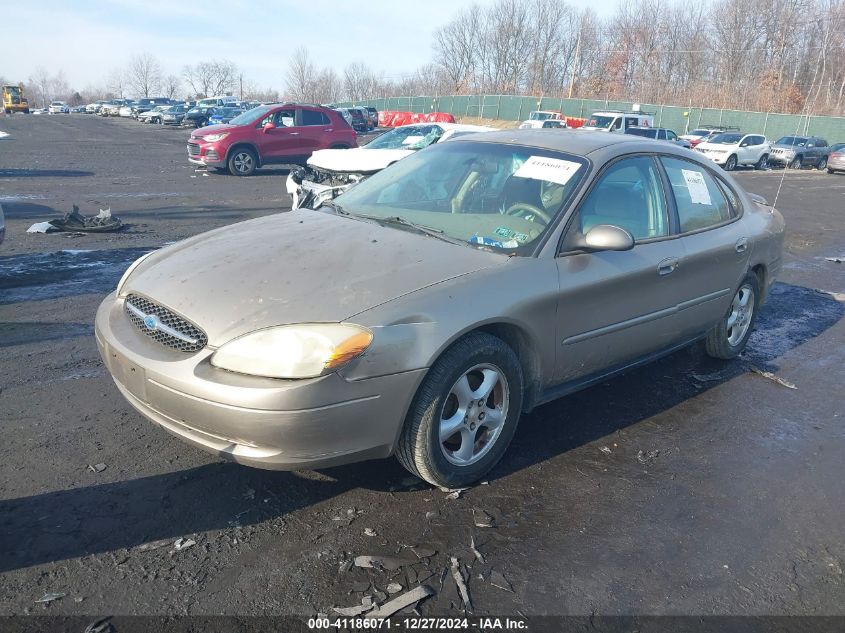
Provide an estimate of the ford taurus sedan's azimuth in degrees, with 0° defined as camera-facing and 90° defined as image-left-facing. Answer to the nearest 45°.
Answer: approximately 45°

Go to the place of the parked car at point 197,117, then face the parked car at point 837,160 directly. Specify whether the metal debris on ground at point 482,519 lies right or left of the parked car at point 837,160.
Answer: right

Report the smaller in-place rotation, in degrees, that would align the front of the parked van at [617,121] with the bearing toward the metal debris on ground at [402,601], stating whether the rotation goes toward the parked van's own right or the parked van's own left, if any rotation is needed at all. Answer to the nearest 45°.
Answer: approximately 45° to the parked van's own left

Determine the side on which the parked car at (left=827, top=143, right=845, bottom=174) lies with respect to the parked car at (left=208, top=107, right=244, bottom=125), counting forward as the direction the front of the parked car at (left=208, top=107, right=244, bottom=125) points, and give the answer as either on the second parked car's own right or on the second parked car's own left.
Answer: on the second parked car's own left

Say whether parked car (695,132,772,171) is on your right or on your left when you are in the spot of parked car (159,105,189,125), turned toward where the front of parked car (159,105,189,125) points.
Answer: on your left

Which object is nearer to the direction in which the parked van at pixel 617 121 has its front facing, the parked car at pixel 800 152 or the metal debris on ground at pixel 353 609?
the metal debris on ground

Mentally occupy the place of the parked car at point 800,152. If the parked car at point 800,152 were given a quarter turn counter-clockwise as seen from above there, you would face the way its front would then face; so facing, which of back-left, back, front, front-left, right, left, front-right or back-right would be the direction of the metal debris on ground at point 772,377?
front-right

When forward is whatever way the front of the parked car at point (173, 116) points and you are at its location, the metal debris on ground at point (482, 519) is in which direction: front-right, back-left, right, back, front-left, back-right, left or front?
front-left

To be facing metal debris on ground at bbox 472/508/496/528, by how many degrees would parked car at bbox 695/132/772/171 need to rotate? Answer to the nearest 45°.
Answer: approximately 45° to its left

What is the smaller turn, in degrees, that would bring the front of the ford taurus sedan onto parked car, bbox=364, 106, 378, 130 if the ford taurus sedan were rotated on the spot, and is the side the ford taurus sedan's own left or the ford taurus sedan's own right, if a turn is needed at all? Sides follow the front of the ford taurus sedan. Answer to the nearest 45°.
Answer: approximately 135° to the ford taurus sedan's own right

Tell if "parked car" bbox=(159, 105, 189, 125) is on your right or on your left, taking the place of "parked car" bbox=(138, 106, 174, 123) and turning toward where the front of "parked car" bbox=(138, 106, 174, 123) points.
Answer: on your left

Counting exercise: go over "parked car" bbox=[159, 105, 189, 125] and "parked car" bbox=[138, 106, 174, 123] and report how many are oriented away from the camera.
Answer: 0

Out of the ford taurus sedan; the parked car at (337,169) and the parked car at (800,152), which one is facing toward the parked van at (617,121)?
the parked car at (800,152)

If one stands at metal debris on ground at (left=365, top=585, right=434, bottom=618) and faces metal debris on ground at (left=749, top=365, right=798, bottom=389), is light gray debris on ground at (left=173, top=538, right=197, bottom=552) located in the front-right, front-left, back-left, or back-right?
back-left

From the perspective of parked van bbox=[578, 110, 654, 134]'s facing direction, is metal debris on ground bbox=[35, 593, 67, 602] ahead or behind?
ahead

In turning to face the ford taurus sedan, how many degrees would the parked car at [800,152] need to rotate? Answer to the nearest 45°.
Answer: approximately 45° to its left

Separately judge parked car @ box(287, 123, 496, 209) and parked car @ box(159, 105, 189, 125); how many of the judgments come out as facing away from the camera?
0

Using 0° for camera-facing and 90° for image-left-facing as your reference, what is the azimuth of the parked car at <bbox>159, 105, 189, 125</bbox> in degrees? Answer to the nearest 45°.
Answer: approximately 45°
